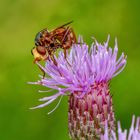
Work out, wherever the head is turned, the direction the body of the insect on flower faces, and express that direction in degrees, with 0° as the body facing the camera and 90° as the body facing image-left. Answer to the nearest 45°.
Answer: approximately 90°
